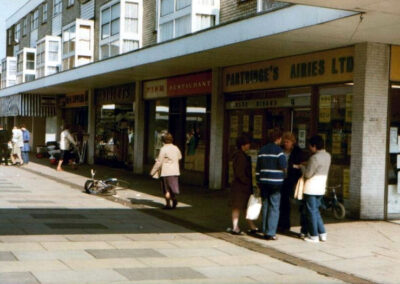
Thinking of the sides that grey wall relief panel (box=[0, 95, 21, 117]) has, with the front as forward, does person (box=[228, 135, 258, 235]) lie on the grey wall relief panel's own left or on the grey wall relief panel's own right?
on the grey wall relief panel's own left

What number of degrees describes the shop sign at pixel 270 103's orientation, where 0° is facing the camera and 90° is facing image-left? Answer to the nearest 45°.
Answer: approximately 45°

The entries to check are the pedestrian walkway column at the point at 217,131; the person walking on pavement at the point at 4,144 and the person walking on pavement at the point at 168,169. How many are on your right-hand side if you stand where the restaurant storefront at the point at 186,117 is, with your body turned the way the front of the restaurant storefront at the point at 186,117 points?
1

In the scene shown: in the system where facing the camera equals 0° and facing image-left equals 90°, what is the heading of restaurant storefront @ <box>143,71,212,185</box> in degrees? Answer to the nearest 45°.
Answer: approximately 45°

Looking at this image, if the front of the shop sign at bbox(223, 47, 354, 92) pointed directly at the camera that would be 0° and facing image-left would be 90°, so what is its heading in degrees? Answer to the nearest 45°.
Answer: approximately 45°

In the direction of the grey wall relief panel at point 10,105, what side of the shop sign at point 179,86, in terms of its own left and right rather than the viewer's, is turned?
right

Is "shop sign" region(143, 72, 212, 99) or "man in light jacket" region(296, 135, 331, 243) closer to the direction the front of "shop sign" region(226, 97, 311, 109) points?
the man in light jacket

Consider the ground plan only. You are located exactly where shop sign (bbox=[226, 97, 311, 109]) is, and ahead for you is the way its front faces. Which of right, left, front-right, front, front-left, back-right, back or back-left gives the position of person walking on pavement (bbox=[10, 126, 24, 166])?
right
